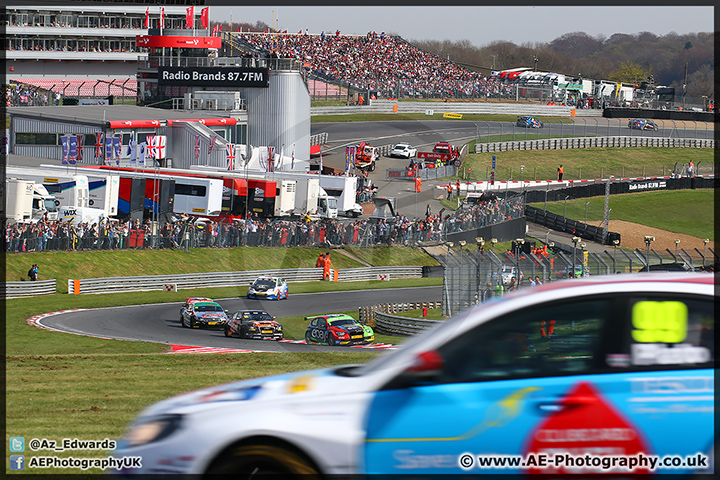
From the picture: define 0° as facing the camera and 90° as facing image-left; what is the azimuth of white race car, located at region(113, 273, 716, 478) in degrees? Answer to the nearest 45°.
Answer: approximately 90°

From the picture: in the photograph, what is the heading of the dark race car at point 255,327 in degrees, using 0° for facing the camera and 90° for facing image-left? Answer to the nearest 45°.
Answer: approximately 315°

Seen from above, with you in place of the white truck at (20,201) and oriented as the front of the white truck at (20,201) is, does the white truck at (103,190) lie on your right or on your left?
on your left

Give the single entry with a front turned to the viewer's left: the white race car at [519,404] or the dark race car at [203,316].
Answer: the white race car

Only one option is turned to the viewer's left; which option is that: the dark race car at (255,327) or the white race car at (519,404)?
the white race car

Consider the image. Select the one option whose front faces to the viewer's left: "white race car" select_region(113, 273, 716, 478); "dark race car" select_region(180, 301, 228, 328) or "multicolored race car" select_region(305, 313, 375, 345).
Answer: the white race car

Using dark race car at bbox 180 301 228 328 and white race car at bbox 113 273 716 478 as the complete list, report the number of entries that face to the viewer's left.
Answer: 1

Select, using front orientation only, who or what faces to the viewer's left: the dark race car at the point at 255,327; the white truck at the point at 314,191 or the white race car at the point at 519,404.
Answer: the white race car

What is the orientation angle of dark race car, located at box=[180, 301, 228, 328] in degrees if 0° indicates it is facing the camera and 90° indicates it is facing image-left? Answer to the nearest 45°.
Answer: approximately 315°
